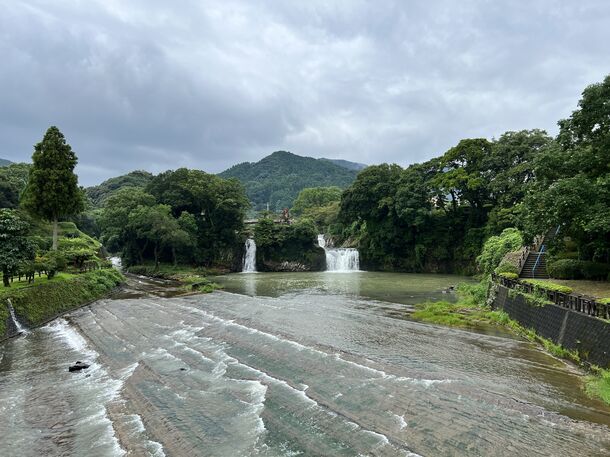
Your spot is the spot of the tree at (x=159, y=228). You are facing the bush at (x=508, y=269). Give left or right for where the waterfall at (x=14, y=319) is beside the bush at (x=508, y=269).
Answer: right

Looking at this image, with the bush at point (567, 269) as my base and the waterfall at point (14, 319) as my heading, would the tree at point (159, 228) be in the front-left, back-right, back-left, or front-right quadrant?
front-right

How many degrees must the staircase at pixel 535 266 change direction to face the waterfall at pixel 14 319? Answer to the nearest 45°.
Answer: approximately 45° to its right

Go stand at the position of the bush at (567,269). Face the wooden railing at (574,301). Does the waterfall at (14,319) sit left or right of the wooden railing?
right

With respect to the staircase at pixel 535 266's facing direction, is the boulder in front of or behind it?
in front

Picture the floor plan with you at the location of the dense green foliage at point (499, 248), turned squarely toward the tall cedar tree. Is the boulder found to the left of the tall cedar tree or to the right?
left

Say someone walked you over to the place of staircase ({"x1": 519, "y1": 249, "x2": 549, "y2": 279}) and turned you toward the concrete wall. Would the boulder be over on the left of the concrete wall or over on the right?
right
